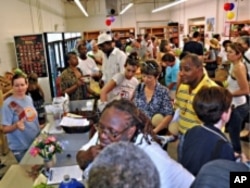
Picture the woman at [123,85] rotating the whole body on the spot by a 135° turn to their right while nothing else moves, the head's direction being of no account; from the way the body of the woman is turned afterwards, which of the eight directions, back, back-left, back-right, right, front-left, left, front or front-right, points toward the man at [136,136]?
back-left

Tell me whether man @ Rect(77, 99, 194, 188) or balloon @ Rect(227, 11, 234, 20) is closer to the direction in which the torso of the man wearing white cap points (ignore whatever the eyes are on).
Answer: the man

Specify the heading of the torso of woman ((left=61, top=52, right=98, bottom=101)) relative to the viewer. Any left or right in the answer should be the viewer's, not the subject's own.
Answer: facing the viewer and to the right of the viewer

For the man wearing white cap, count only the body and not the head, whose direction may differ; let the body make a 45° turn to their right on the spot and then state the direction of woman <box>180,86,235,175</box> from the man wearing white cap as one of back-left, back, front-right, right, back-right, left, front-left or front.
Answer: left

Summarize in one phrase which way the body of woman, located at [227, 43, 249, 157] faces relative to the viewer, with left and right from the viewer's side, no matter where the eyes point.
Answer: facing to the left of the viewer

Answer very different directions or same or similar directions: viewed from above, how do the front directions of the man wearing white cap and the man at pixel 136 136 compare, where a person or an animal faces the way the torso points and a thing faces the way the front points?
same or similar directions

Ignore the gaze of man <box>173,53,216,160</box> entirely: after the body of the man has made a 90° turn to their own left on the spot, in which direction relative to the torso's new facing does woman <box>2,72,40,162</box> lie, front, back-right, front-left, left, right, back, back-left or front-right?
back-right

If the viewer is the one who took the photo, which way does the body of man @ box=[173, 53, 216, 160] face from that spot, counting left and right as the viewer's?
facing the viewer and to the left of the viewer

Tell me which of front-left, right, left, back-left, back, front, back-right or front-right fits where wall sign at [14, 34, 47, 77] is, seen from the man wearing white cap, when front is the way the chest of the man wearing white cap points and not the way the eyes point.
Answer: right

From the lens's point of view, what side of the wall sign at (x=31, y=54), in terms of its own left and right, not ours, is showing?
front

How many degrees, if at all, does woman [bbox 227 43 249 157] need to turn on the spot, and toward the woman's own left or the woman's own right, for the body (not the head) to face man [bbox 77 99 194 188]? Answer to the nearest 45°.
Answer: approximately 90° to the woman's own left

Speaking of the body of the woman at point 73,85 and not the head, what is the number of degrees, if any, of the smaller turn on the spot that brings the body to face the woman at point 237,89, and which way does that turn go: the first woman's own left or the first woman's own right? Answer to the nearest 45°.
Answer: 0° — they already face them
